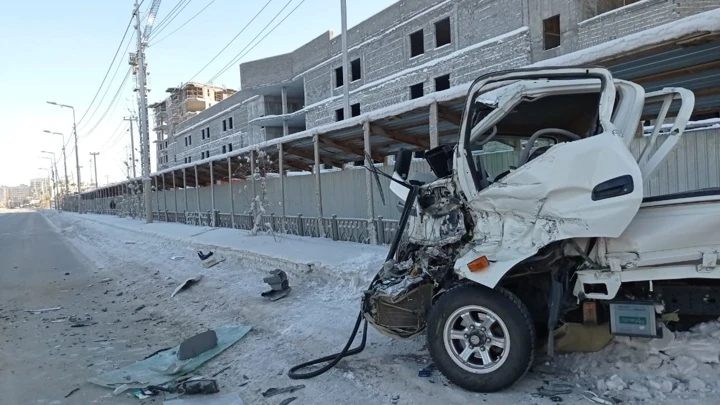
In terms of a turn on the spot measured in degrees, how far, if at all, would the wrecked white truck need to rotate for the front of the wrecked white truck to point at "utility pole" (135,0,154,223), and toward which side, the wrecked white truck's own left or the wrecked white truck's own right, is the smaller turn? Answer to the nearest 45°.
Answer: approximately 45° to the wrecked white truck's own right

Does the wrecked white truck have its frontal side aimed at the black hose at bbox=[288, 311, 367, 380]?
yes

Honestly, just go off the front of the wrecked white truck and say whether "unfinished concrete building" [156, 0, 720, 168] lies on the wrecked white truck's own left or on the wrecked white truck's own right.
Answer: on the wrecked white truck's own right

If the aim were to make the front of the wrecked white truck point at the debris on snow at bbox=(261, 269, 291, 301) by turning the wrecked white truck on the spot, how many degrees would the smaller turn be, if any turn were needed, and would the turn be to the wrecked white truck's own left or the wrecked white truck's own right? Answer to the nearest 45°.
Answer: approximately 45° to the wrecked white truck's own right

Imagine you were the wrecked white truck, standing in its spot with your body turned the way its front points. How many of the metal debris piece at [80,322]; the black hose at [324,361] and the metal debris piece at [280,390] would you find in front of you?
3

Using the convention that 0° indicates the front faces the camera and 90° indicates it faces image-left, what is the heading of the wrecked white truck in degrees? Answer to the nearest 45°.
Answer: approximately 90°

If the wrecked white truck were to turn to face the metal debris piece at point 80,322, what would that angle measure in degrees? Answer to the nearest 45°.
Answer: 0° — it already faces it

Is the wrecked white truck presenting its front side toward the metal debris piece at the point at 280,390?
yes

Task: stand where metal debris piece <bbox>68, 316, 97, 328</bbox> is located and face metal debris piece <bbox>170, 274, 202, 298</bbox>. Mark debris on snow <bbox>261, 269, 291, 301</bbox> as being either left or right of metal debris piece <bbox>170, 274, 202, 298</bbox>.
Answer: right
